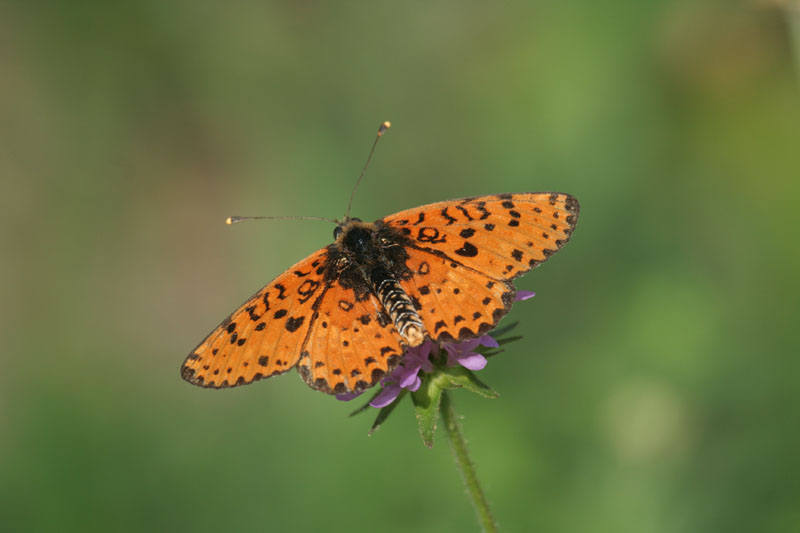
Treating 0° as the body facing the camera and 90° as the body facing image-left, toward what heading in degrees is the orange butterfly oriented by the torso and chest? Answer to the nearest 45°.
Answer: approximately 135°
